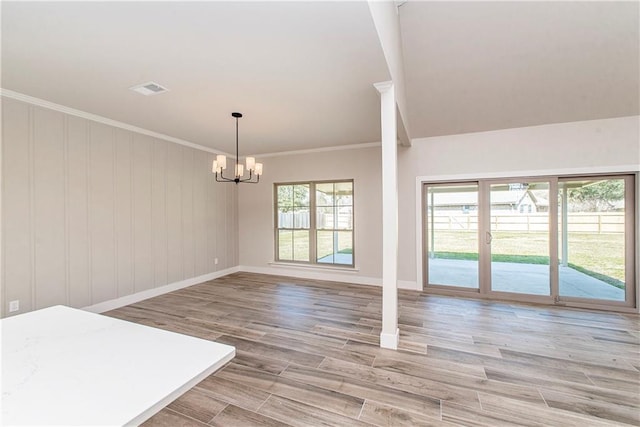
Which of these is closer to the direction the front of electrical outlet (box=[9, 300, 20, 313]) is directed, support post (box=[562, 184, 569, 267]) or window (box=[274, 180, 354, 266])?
the support post

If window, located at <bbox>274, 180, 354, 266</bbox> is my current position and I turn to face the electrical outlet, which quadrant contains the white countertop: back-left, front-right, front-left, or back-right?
front-left

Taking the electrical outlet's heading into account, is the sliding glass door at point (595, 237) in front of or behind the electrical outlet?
in front

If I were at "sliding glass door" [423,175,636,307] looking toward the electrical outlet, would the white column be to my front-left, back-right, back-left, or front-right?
front-left

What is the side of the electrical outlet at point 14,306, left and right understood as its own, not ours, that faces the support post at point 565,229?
front

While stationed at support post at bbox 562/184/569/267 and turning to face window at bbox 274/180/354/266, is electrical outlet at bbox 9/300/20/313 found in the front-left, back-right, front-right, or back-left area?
front-left

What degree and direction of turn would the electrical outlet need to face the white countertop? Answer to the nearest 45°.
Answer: approximately 45° to its right

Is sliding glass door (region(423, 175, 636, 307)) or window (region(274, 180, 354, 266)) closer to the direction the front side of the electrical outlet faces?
the sliding glass door

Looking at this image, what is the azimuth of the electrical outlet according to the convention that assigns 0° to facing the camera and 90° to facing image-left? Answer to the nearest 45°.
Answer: approximately 315°

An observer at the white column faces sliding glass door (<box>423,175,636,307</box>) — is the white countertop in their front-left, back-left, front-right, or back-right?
back-right

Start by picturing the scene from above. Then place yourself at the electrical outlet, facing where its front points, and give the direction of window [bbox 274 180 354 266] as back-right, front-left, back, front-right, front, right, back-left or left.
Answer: front-left

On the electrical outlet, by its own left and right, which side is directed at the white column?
front

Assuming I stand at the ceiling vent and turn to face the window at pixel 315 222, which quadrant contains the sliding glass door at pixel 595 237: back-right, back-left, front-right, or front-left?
front-right

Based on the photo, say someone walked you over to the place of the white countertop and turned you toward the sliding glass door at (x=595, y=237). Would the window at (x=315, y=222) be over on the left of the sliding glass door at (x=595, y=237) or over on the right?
left
